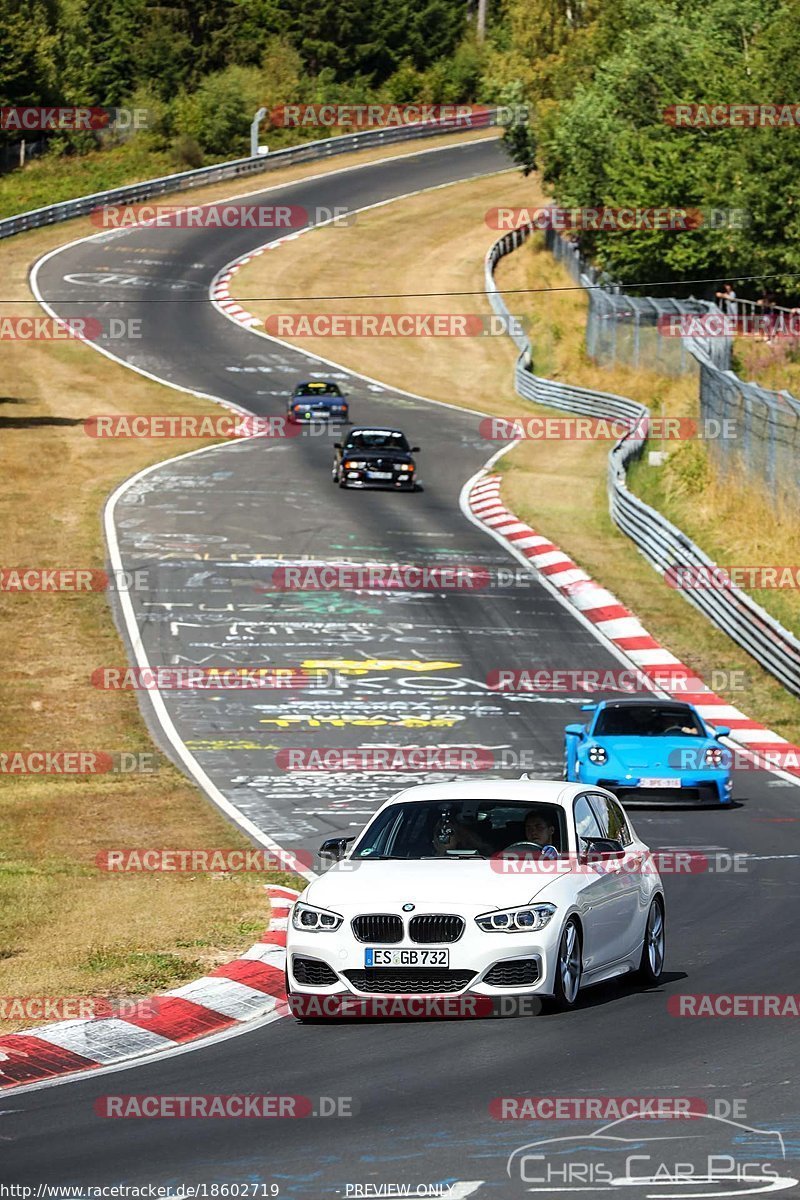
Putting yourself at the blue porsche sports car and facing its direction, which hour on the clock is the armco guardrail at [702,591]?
The armco guardrail is roughly at 6 o'clock from the blue porsche sports car.

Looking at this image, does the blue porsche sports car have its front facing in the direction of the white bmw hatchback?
yes

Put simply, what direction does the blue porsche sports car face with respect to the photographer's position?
facing the viewer

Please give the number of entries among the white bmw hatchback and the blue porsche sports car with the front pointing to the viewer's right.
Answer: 0

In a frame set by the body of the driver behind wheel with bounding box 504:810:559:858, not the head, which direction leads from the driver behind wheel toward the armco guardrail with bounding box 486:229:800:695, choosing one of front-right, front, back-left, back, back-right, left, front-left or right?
back-right
